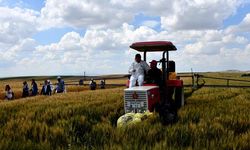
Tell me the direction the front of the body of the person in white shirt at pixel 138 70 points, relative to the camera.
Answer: toward the camera

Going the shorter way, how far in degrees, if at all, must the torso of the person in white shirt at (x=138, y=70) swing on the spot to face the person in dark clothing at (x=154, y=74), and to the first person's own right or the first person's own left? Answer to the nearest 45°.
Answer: approximately 90° to the first person's own left

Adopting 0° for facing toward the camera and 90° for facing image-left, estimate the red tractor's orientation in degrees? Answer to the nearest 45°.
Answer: approximately 45°
